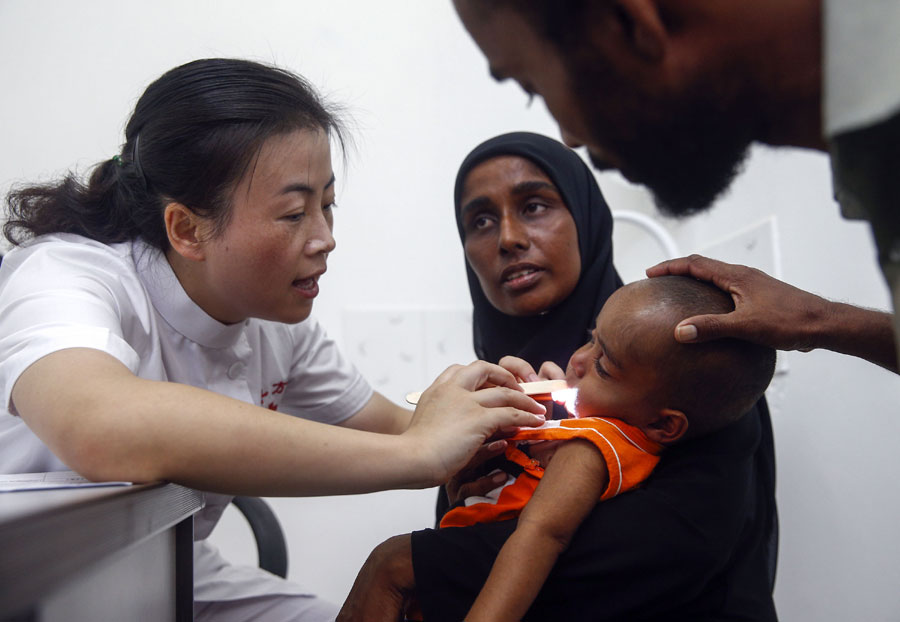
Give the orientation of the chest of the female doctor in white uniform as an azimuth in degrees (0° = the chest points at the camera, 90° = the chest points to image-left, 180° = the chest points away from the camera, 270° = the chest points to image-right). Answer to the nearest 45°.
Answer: approximately 315°

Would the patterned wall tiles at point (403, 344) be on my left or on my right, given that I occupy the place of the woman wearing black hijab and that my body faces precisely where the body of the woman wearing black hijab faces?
on my right

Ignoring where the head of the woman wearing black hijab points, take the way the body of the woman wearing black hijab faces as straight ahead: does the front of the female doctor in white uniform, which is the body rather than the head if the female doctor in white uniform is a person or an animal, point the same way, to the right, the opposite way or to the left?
to the left

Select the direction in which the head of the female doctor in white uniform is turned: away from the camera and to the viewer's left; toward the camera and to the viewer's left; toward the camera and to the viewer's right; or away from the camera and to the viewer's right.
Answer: toward the camera and to the viewer's right

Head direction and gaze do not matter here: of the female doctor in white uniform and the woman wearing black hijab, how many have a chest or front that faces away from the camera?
0
